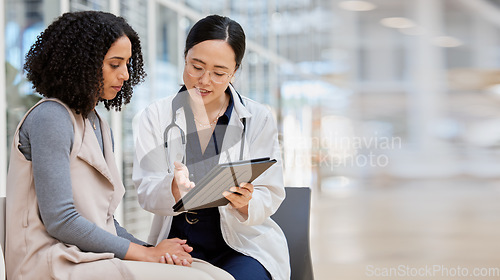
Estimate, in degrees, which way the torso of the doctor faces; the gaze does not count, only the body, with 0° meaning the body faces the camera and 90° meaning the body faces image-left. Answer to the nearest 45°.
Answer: approximately 0°

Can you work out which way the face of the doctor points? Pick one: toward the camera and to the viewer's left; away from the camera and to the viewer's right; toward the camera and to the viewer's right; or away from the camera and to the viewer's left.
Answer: toward the camera and to the viewer's left
